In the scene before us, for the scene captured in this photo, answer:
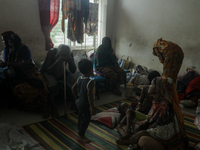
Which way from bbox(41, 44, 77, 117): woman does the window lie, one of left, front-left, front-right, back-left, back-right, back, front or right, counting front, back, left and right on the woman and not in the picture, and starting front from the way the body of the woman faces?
back-left

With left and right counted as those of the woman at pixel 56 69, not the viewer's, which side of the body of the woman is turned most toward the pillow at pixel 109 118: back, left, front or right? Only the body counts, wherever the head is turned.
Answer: front

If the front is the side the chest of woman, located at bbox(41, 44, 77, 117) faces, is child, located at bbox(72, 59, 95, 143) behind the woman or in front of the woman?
in front

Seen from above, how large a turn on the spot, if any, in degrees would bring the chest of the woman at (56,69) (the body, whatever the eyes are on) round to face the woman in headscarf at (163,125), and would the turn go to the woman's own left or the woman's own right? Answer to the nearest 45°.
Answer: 0° — they already face them

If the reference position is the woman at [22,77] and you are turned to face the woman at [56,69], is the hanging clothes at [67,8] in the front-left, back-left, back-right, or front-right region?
front-left

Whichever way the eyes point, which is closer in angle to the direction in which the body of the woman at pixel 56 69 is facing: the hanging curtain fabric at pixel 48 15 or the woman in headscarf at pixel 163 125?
the woman in headscarf

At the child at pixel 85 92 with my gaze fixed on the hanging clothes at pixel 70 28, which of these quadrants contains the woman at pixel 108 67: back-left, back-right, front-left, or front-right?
front-right

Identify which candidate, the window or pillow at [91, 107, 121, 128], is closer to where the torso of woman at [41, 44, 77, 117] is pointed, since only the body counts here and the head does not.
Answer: the pillow

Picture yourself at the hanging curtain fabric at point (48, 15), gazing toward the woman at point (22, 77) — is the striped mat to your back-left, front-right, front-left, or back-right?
front-left

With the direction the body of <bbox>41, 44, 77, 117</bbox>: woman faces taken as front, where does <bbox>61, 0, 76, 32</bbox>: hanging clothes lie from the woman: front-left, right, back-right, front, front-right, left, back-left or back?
back-left

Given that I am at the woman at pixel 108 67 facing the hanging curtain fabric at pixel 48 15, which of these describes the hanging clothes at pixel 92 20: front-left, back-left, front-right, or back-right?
front-right
